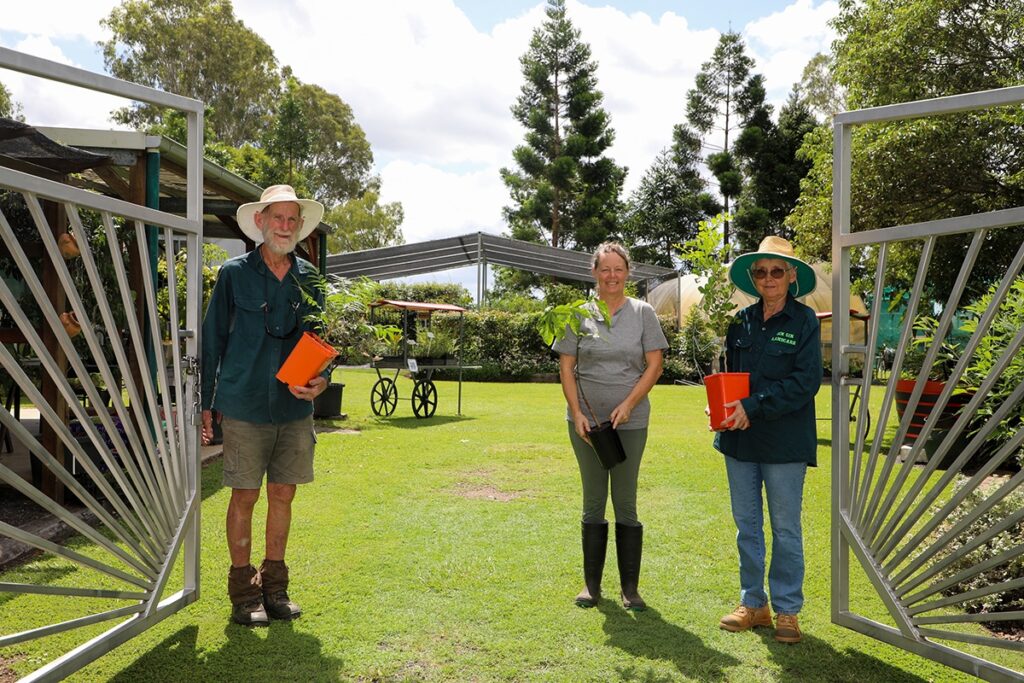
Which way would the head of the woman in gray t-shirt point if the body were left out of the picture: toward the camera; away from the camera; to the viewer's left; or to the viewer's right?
toward the camera

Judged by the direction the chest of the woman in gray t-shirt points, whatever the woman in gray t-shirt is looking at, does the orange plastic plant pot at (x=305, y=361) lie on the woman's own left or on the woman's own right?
on the woman's own right

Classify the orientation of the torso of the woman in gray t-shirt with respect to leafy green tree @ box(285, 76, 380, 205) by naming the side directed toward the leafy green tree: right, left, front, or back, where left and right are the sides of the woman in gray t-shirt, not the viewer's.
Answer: back

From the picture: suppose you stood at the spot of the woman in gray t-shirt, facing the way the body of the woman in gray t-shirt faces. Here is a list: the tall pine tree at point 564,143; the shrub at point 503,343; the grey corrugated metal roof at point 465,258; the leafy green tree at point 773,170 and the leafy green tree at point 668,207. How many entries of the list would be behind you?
5

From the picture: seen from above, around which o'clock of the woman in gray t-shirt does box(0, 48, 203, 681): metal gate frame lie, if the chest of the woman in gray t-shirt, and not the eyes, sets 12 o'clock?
The metal gate frame is roughly at 2 o'clock from the woman in gray t-shirt.

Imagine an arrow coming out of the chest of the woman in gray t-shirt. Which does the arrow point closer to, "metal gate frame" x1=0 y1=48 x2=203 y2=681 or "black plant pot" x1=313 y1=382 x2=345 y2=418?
the metal gate frame

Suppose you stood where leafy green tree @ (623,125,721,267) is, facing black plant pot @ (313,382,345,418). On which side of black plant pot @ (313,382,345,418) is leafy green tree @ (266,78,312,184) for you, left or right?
right

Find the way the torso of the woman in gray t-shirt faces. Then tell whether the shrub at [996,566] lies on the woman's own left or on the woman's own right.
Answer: on the woman's own left

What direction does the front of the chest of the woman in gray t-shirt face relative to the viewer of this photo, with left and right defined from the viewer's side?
facing the viewer

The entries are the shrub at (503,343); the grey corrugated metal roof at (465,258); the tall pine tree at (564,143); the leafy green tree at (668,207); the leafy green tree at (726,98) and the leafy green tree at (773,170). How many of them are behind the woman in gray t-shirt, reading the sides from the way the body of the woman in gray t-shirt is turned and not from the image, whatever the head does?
6

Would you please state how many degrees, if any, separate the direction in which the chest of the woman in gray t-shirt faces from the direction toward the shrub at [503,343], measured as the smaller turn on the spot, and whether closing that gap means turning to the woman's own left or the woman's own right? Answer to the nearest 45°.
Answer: approximately 180°

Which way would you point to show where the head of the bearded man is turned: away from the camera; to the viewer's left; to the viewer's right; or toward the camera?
toward the camera

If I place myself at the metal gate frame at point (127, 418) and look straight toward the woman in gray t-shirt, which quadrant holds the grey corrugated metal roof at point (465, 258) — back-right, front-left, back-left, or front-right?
front-left

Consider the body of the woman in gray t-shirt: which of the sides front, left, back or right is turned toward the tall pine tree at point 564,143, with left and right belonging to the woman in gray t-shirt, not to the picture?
back

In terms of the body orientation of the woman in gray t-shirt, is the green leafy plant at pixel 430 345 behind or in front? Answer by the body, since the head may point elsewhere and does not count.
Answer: behind

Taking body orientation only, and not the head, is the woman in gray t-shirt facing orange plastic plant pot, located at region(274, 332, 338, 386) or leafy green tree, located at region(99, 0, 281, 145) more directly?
the orange plastic plant pot

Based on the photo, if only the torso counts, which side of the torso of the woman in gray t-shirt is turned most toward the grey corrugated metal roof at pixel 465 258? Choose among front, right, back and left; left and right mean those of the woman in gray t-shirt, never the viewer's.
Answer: back

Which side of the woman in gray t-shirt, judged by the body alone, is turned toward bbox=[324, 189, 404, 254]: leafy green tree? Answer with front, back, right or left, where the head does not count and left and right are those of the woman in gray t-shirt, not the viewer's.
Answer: back
